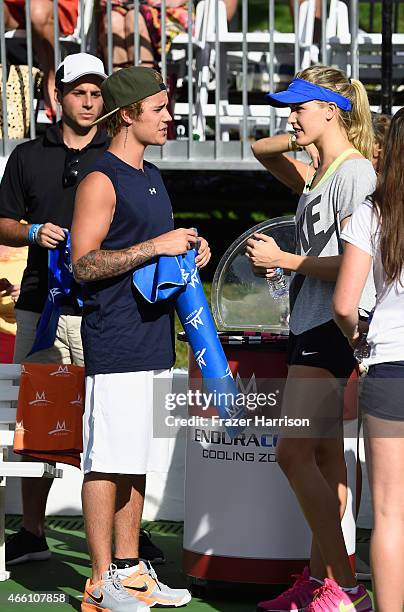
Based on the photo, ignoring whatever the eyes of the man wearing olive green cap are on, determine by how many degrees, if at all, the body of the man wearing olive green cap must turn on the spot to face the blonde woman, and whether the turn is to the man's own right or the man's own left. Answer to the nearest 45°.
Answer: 0° — they already face them

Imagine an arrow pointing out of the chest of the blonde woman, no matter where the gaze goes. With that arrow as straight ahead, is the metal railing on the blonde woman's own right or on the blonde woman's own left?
on the blonde woman's own right

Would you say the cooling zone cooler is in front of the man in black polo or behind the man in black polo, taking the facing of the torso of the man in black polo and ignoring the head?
in front

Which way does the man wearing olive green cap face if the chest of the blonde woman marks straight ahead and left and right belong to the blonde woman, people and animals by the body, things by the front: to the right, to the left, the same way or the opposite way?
the opposite way

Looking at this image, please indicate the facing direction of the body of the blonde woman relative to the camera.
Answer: to the viewer's left

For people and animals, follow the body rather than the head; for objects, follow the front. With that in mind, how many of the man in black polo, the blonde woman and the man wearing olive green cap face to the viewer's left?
1

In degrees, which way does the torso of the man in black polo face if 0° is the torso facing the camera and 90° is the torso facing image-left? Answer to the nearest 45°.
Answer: approximately 315°

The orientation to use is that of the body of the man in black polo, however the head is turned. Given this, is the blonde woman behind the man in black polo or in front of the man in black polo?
in front

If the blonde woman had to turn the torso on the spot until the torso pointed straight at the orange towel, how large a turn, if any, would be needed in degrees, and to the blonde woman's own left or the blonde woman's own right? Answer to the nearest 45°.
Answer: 0° — they already face it

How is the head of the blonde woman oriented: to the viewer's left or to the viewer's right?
to the viewer's left

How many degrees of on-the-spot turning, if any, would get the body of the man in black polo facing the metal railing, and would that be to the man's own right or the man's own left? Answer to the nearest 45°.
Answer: approximately 135° to the man's own left

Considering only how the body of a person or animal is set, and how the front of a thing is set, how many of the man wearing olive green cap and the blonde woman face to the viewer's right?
1

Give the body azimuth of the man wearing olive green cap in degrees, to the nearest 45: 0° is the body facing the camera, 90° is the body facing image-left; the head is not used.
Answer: approximately 270°
